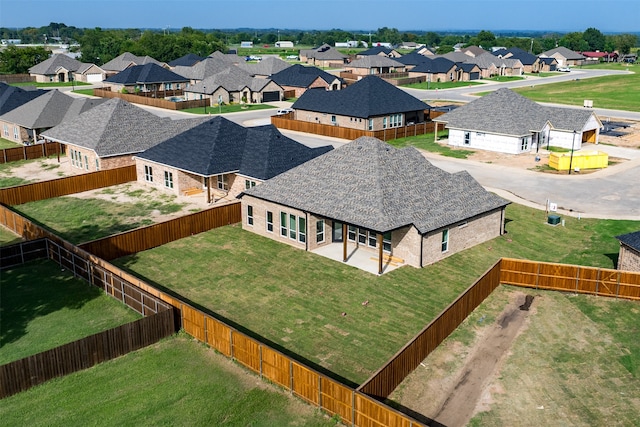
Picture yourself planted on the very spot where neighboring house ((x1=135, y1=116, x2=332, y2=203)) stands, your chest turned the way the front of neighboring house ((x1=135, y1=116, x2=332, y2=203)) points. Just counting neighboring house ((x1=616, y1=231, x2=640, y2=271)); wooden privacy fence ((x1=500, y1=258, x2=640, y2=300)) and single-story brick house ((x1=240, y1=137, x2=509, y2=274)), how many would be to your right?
3

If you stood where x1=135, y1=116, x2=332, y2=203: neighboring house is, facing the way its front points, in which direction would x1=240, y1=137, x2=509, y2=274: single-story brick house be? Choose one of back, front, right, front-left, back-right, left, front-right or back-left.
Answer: right

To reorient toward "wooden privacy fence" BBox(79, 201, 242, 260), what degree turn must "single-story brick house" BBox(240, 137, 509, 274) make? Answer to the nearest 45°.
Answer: approximately 135° to its left

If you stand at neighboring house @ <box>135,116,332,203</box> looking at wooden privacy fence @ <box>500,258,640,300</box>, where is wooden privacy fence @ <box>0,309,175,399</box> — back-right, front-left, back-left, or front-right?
front-right

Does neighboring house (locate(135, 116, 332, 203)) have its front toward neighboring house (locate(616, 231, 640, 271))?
no

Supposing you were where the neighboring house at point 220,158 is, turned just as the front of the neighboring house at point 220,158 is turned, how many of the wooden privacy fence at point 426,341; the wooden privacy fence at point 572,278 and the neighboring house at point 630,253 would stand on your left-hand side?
0

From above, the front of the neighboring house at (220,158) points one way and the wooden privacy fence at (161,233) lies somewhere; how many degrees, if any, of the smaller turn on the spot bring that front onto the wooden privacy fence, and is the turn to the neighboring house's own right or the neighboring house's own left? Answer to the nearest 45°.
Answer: approximately 135° to the neighboring house's own right

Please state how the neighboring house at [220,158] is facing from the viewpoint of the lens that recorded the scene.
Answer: facing away from the viewer and to the right of the viewer

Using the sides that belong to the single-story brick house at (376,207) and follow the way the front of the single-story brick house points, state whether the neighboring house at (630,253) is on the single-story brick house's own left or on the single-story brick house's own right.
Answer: on the single-story brick house's own right

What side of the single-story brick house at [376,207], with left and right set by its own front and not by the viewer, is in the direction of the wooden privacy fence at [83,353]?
back

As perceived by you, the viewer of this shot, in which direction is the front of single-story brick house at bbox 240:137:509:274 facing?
facing away from the viewer and to the right of the viewer

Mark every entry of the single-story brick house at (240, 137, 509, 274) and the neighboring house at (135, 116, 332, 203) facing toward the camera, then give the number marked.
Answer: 0

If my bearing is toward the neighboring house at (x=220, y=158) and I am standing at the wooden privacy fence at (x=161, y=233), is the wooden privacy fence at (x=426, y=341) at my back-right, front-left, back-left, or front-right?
back-right

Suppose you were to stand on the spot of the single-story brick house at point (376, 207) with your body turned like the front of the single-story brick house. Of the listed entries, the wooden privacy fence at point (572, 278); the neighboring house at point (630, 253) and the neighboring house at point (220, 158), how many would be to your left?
1

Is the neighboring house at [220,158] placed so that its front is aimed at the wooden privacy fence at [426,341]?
no

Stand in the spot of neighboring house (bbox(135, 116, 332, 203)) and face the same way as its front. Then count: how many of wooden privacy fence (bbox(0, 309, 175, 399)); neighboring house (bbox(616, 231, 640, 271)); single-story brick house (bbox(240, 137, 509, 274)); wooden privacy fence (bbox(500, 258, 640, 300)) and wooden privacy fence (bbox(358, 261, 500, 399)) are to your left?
0

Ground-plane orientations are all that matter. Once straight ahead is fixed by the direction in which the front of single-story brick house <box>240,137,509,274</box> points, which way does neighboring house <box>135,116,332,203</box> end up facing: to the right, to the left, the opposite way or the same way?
the same way

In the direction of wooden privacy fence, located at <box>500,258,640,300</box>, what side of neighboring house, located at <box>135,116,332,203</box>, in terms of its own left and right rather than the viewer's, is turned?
right

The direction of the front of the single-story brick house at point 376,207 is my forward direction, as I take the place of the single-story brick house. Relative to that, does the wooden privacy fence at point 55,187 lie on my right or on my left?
on my left
